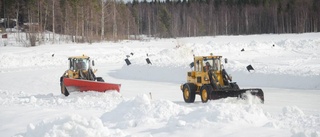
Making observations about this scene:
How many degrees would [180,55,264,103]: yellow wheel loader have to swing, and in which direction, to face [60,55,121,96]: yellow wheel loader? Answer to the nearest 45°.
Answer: approximately 135° to its right

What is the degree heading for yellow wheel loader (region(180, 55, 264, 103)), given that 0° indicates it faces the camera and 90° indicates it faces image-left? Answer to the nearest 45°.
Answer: approximately 315°
